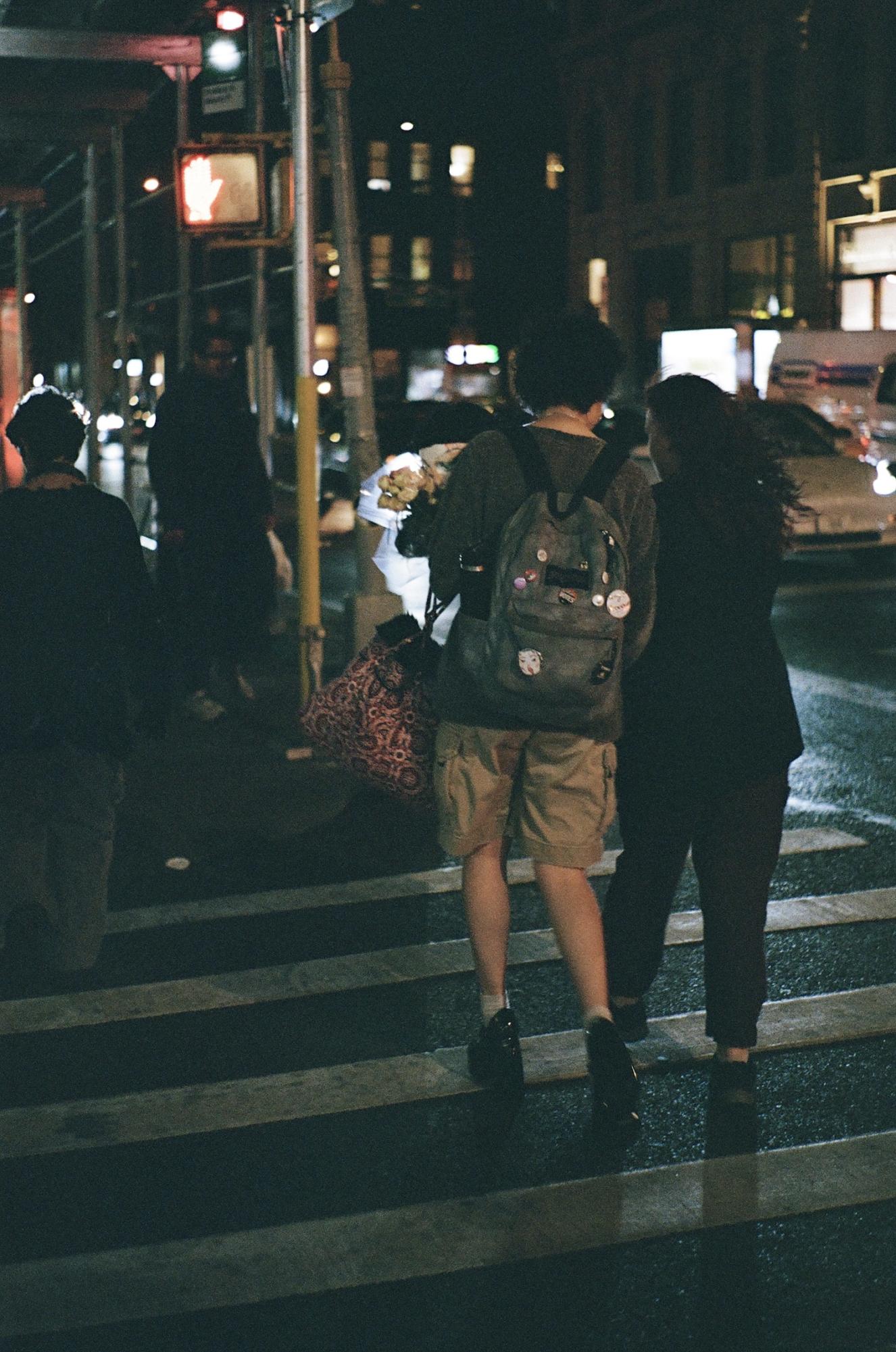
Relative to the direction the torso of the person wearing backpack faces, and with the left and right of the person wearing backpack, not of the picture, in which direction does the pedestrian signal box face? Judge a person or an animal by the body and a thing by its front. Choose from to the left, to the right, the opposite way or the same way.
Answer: the opposite way

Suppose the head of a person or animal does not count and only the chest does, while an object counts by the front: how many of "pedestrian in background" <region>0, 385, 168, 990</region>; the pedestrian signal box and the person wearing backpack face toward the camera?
1

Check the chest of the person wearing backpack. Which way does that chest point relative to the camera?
away from the camera

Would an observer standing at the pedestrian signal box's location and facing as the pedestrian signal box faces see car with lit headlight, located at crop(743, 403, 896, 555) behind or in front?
behind

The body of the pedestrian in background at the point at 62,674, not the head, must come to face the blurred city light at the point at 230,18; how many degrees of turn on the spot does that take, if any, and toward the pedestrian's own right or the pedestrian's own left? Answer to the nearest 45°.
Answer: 0° — they already face it

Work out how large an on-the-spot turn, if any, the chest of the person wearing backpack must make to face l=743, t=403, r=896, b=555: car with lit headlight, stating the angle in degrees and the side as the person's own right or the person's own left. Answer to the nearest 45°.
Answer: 0° — they already face it

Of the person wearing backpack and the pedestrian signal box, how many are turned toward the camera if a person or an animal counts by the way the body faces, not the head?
1

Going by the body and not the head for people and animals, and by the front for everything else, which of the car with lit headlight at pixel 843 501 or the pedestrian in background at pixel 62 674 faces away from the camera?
the pedestrian in background

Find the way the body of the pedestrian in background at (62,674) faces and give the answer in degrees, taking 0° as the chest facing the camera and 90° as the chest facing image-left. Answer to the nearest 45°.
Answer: approximately 180°

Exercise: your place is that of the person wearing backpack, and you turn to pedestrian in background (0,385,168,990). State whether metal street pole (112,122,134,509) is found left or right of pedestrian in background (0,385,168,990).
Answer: right

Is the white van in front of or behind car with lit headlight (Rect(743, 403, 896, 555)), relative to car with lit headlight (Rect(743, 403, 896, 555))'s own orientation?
behind

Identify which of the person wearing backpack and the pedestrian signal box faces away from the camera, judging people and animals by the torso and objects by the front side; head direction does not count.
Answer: the person wearing backpack

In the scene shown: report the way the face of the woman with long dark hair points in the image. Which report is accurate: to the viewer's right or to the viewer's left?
to the viewer's left
